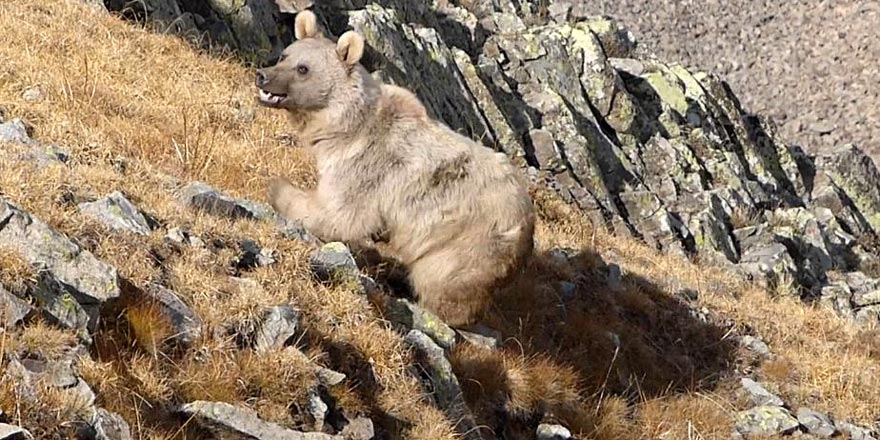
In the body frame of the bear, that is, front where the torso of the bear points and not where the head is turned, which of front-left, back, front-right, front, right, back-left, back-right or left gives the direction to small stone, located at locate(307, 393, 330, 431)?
left

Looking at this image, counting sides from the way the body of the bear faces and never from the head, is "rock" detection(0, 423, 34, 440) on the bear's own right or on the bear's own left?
on the bear's own left

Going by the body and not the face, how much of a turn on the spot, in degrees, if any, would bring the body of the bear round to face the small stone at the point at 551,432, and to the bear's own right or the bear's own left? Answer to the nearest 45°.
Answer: approximately 135° to the bear's own left

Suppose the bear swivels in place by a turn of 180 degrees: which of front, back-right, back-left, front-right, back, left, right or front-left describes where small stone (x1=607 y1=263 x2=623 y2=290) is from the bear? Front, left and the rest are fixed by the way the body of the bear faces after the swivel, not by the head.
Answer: front-left

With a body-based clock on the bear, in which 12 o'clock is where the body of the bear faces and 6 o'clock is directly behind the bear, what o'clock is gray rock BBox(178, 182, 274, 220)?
The gray rock is roughly at 11 o'clock from the bear.

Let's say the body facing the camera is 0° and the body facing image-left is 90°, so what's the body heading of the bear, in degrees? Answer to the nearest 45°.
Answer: approximately 90°

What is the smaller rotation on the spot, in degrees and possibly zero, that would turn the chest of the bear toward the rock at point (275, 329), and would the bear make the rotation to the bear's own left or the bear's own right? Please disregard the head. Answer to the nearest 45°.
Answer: approximately 90° to the bear's own left

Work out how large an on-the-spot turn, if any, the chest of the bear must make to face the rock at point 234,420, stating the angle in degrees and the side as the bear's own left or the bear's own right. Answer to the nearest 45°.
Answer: approximately 90° to the bear's own left
